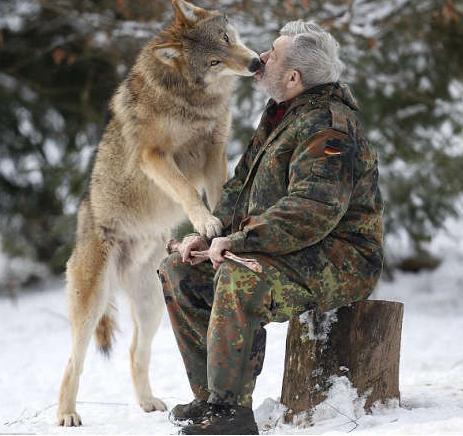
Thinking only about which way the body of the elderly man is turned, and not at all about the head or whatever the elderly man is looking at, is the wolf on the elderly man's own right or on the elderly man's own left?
on the elderly man's own right

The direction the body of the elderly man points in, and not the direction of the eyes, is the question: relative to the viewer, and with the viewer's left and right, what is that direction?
facing to the left of the viewer

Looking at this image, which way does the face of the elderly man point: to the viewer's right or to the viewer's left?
to the viewer's left
